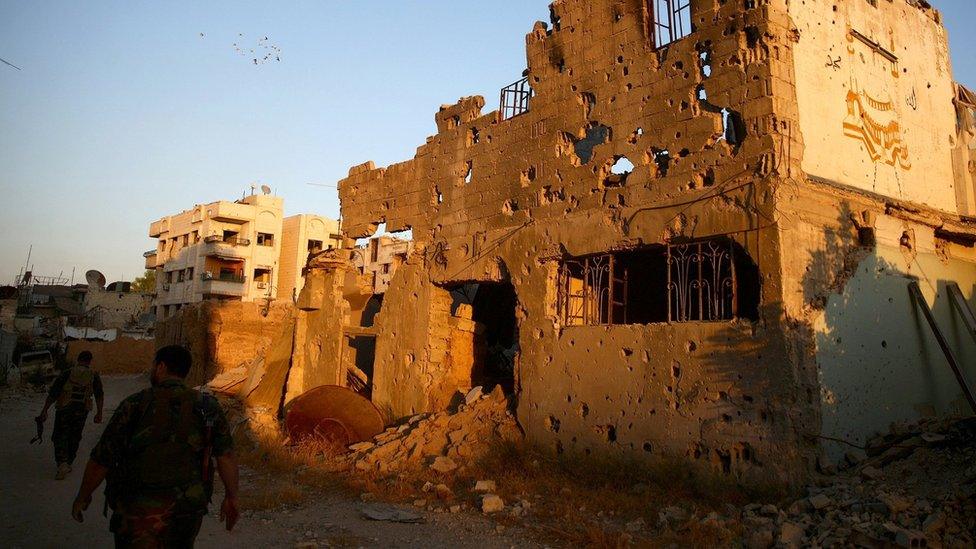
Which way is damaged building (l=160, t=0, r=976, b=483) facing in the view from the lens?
facing the viewer and to the left of the viewer

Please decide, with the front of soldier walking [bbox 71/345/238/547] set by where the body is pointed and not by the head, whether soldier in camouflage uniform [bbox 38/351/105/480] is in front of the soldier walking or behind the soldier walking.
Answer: in front

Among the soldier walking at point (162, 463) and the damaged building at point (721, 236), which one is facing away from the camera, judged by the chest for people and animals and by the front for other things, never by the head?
the soldier walking

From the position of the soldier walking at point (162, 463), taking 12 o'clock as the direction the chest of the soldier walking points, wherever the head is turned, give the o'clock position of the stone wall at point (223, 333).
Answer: The stone wall is roughly at 12 o'clock from the soldier walking.

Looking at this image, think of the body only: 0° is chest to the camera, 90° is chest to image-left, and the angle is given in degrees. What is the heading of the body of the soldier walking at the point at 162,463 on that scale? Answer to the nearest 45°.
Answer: approximately 180°

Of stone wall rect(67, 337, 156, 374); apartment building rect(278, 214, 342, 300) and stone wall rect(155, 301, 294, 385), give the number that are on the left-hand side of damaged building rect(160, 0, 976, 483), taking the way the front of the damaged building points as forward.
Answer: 0

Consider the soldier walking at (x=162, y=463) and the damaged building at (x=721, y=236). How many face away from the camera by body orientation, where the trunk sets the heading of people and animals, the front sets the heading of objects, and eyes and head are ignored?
1

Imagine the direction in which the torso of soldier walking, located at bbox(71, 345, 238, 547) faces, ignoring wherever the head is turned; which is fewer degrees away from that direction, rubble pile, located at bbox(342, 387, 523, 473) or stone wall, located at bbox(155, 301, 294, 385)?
the stone wall

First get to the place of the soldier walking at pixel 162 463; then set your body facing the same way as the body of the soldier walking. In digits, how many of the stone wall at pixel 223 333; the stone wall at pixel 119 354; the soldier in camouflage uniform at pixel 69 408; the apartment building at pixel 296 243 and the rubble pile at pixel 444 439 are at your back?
0

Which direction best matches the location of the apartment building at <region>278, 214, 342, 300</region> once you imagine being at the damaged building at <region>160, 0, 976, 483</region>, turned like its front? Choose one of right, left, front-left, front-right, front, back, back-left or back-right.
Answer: right

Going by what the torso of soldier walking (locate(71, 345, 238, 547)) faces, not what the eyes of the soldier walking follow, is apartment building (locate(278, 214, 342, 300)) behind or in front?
in front

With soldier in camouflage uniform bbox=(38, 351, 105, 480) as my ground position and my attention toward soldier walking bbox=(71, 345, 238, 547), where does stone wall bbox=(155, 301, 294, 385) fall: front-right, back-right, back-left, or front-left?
back-left
